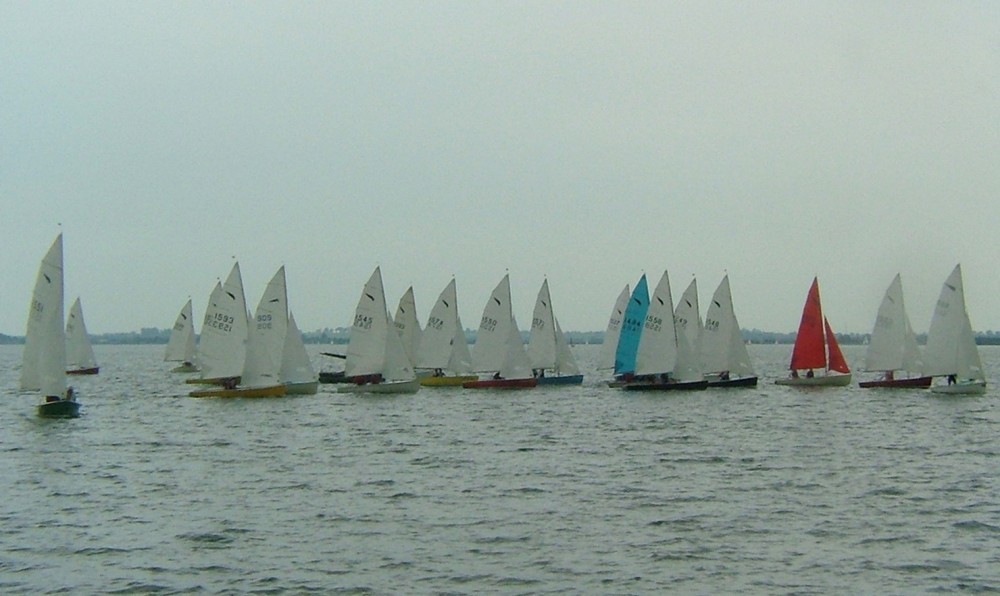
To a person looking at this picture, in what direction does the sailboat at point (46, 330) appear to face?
facing away from the viewer and to the right of the viewer
